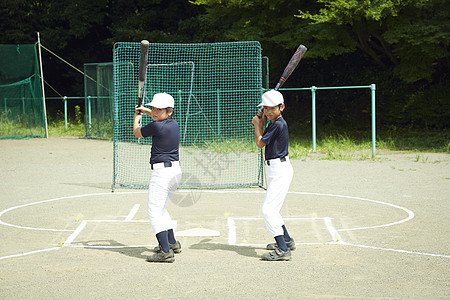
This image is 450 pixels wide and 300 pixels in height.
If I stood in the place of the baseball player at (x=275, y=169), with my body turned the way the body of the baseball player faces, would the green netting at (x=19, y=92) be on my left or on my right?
on my right

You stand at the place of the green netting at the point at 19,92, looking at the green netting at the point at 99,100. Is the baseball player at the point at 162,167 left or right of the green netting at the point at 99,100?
right

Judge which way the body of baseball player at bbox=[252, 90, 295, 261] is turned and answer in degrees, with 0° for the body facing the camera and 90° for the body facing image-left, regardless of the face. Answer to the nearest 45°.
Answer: approximately 90°

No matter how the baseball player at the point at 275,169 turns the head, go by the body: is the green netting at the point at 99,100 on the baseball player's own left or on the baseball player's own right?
on the baseball player's own right

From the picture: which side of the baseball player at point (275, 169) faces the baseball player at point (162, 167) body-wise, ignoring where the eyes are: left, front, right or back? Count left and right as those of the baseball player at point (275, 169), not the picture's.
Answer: front

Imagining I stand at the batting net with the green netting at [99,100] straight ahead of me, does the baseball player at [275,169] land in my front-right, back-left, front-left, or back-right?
back-left

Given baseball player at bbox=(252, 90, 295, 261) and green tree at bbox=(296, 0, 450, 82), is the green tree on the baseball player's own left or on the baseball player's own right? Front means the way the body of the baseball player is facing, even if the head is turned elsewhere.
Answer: on the baseball player's own right

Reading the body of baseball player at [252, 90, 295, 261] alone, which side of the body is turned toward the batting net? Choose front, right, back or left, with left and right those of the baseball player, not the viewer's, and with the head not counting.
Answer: right
